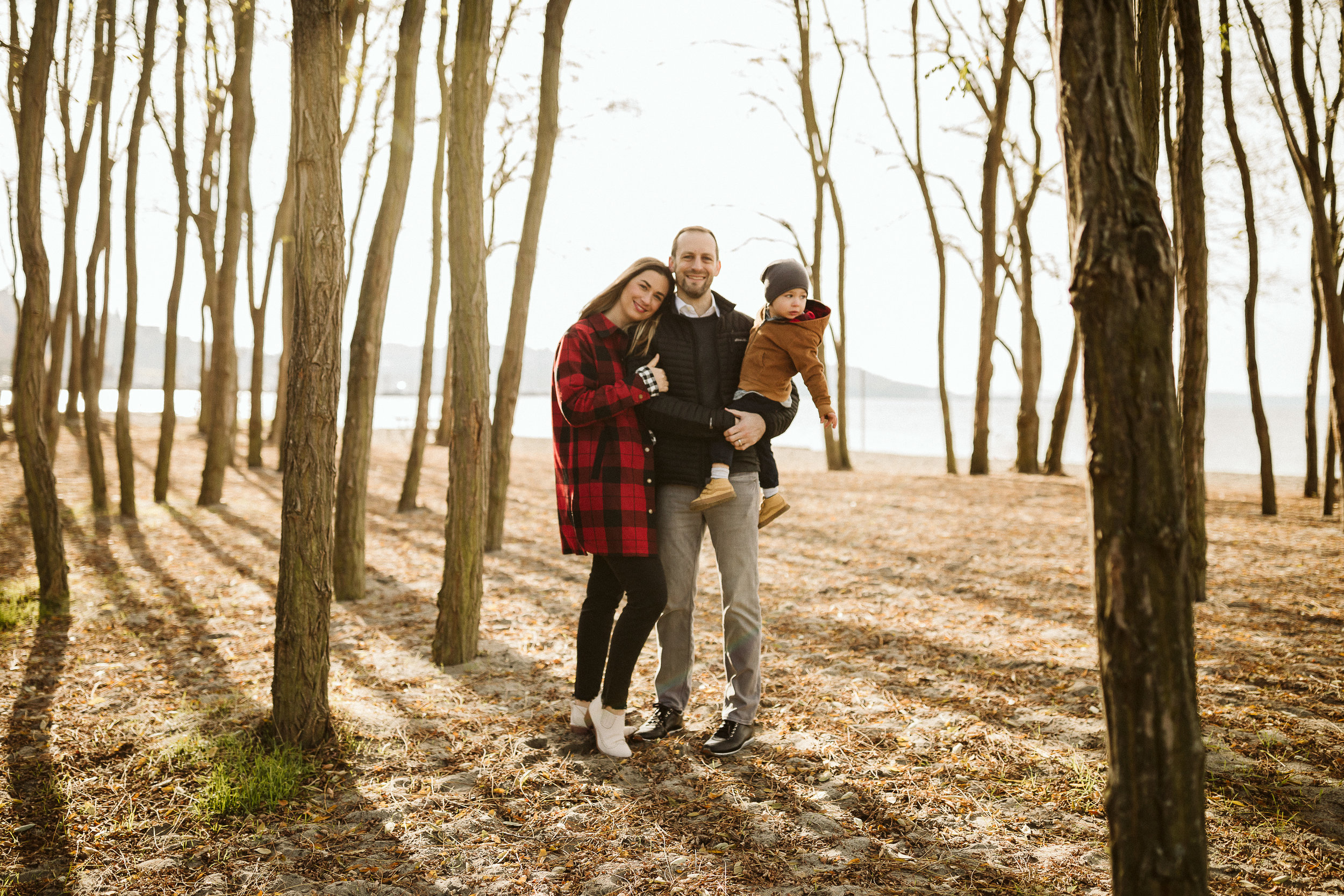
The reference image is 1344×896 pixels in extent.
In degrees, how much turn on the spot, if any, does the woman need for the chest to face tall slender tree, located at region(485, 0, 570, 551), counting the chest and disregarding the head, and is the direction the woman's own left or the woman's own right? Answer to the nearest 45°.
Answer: approximately 135° to the woman's own left

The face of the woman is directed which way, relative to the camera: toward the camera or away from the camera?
toward the camera

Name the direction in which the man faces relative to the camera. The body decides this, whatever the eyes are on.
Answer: toward the camera

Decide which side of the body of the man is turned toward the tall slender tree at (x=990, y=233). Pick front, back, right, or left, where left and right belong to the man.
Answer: back

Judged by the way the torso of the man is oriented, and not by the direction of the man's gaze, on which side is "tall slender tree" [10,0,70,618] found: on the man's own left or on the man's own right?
on the man's own right

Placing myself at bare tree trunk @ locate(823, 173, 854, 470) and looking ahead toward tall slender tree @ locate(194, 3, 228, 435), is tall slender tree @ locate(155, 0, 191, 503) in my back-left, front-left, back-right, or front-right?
front-left

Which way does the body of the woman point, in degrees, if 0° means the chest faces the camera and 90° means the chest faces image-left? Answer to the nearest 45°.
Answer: approximately 315°

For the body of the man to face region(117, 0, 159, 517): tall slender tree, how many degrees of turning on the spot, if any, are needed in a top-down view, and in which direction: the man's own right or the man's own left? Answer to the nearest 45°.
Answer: approximately 135° to the man's own right

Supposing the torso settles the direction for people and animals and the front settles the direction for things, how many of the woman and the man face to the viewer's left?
0

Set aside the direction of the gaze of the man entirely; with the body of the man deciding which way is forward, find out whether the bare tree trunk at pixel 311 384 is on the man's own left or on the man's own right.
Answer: on the man's own right

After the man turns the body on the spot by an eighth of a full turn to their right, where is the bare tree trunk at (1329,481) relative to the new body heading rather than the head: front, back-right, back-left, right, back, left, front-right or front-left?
back

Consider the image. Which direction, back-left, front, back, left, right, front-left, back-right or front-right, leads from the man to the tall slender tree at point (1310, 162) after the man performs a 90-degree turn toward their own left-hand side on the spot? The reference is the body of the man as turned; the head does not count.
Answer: front-left

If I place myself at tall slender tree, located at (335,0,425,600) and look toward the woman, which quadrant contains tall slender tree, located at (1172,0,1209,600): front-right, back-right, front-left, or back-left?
front-left
